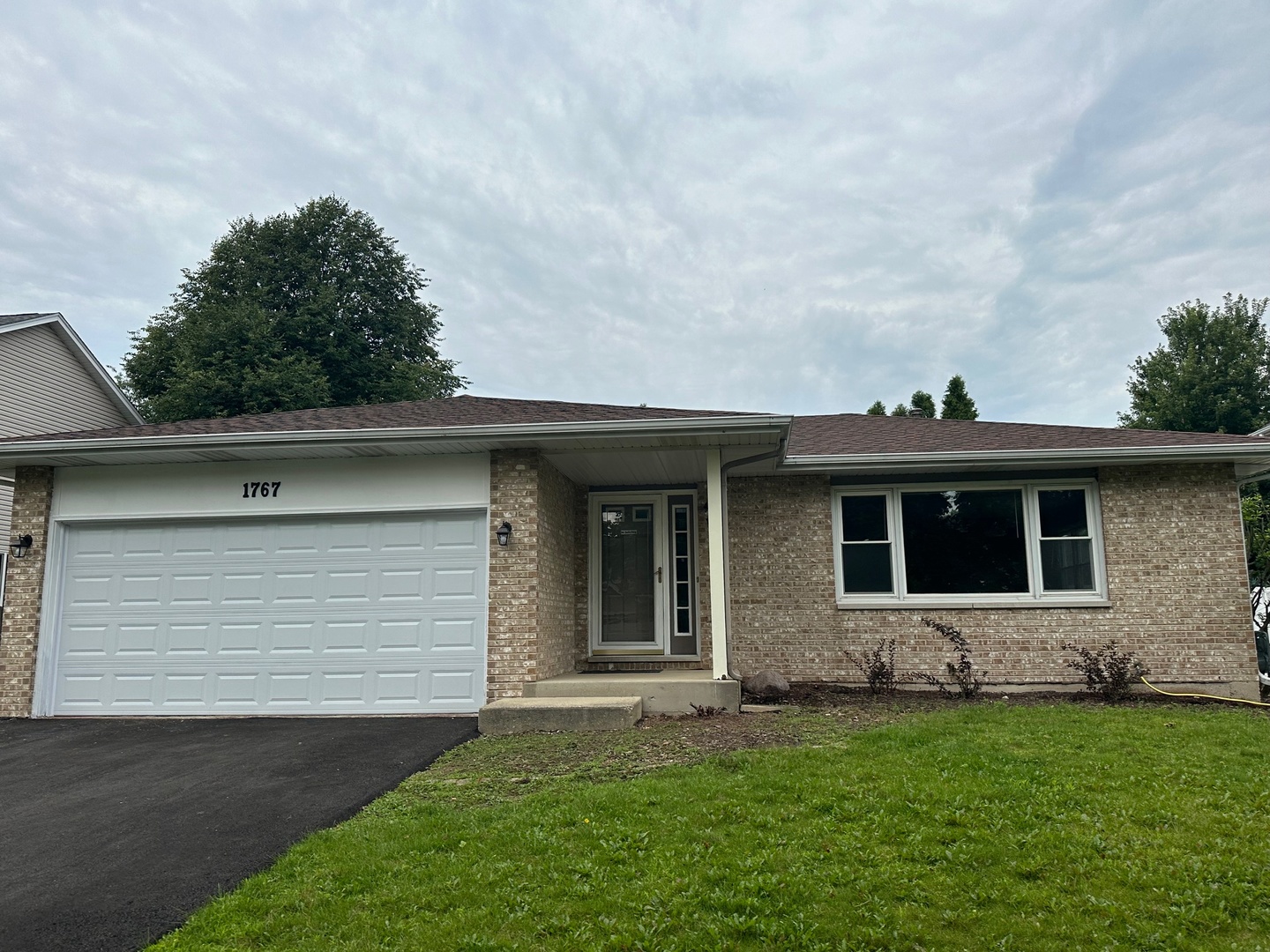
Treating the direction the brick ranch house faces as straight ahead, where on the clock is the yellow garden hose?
The yellow garden hose is roughly at 9 o'clock from the brick ranch house.

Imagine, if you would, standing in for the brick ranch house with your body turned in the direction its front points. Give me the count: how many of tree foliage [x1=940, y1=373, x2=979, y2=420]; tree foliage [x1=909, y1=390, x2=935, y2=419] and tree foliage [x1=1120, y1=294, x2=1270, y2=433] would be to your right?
0

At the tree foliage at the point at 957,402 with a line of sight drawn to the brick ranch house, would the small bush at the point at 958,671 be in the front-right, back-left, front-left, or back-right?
front-left

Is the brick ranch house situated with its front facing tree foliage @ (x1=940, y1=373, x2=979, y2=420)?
no

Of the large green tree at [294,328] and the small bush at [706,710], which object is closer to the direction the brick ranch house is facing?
the small bush

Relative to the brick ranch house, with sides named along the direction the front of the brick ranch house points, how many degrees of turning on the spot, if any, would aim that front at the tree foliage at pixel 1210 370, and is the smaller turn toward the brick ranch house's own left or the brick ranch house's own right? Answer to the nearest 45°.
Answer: approximately 135° to the brick ranch house's own left

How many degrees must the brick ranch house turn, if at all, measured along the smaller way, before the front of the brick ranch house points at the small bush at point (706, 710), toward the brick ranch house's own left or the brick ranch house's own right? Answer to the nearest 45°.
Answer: approximately 45° to the brick ranch house's own left

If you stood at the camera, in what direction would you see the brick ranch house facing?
facing the viewer

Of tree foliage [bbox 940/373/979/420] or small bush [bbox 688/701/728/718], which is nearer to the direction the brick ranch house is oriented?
the small bush

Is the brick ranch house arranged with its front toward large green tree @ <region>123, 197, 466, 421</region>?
no

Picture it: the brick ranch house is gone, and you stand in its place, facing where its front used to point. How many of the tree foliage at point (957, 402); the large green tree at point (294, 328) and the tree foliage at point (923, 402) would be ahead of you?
0

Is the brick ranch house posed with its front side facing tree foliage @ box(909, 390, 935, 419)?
no
